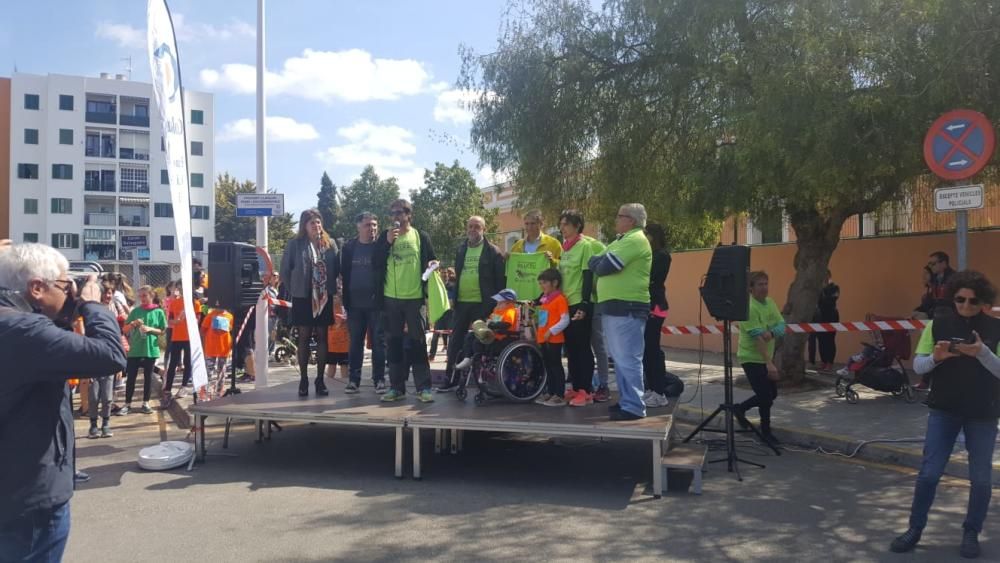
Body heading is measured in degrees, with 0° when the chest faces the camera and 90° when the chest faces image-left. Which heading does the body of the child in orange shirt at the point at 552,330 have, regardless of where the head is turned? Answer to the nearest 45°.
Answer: approximately 45°

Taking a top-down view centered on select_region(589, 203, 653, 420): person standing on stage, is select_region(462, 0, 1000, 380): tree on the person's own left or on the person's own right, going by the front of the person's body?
on the person's own right

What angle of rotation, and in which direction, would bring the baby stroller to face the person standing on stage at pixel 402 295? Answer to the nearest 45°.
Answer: approximately 45° to its left

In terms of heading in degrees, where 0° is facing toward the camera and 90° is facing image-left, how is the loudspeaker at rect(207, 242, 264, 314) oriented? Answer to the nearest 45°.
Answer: approximately 45°

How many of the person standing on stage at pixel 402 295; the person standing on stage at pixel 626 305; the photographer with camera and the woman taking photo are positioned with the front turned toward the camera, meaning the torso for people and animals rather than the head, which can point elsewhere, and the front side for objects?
2

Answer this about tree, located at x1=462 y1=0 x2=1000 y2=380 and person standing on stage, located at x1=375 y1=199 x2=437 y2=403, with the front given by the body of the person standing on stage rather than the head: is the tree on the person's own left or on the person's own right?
on the person's own left

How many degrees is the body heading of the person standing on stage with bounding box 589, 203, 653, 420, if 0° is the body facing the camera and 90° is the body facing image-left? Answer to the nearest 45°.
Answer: approximately 90°

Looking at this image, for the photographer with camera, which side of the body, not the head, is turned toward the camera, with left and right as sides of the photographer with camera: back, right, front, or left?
right

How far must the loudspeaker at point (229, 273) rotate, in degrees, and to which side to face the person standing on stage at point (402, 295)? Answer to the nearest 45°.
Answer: approximately 90° to its left

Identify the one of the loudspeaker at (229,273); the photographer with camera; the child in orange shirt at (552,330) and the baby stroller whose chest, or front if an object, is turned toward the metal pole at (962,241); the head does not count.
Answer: the photographer with camera

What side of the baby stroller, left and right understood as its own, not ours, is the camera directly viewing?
left
